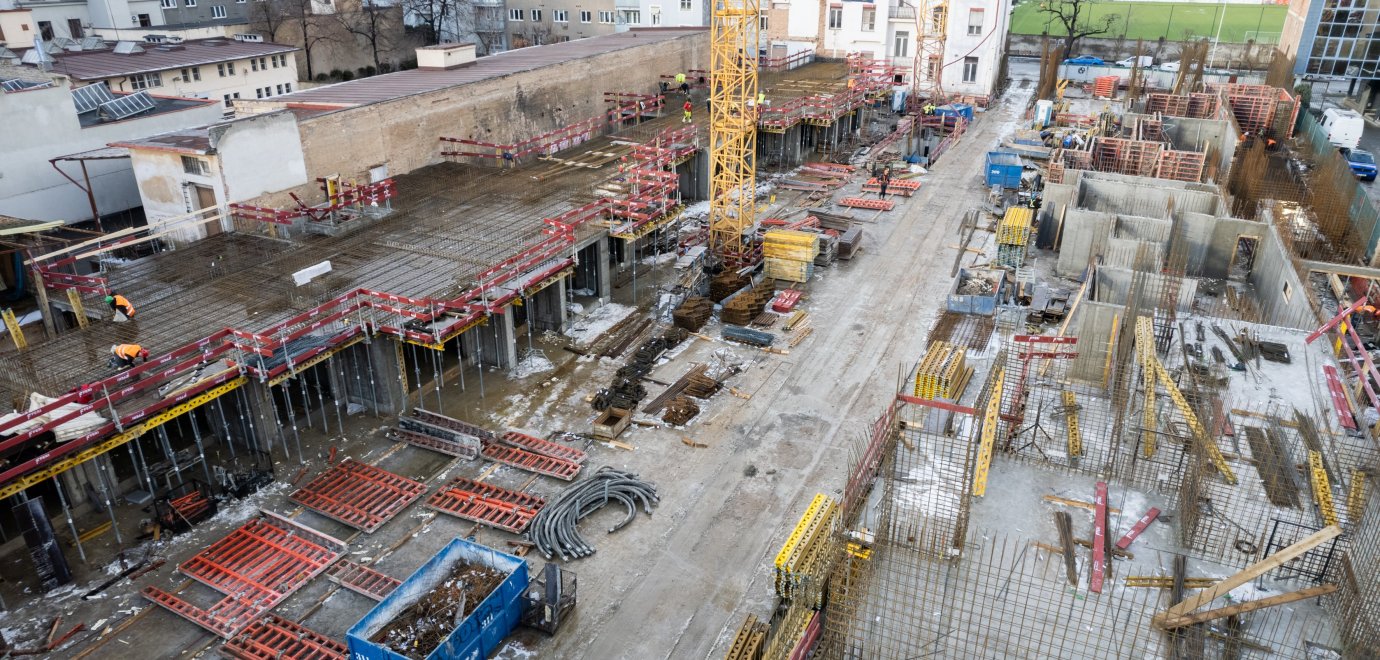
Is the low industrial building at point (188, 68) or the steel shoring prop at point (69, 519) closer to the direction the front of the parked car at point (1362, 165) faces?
the steel shoring prop

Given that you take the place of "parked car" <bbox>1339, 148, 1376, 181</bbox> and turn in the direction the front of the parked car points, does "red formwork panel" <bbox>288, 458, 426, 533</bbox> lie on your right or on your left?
on your right

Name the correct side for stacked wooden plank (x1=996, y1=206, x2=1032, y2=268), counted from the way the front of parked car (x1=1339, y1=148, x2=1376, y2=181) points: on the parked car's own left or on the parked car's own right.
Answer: on the parked car's own right

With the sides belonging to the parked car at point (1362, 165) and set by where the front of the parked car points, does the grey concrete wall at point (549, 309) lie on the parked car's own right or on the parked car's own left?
on the parked car's own right

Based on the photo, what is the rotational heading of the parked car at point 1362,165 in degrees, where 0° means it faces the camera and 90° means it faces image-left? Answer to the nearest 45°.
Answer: approximately 315°

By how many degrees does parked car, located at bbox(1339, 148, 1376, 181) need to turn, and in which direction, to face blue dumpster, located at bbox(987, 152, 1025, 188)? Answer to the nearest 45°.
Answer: approximately 90° to its right

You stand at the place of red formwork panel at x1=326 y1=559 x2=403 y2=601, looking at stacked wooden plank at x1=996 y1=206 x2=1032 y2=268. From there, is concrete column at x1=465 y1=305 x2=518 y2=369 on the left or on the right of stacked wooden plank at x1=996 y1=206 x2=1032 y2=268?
left

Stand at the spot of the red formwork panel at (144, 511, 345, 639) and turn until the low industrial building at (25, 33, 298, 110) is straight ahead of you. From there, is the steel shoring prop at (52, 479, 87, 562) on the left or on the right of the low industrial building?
left

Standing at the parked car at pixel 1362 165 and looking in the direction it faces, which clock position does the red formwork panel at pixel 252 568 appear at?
The red formwork panel is roughly at 2 o'clock from the parked car.

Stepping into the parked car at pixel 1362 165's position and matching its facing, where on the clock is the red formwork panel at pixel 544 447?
The red formwork panel is roughly at 2 o'clock from the parked car.

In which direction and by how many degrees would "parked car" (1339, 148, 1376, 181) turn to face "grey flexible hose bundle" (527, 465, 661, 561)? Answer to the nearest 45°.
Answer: approximately 45° to its right
